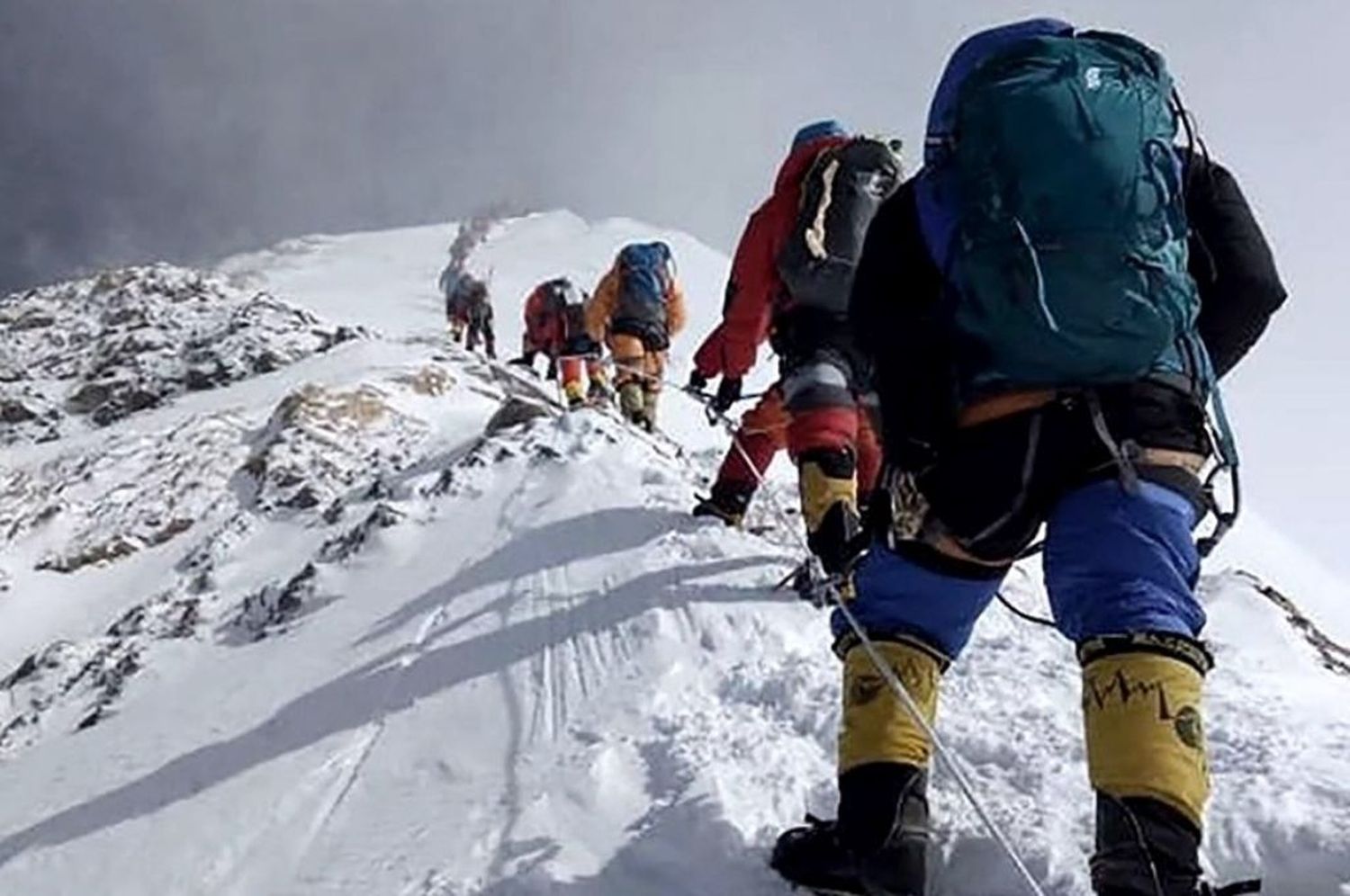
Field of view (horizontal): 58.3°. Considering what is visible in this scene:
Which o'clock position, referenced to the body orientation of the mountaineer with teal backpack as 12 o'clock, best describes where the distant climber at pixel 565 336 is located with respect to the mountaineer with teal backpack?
The distant climber is roughly at 11 o'clock from the mountaineer with teal backpack.

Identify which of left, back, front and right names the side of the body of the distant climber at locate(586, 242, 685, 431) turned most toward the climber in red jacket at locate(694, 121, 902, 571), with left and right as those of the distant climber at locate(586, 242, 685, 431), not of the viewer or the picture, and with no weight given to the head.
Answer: back

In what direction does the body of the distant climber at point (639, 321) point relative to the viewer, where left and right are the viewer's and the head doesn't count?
facing away from the viewer

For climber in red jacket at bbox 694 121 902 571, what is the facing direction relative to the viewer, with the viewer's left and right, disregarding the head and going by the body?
facing away from the viewer and to the left of the viewer

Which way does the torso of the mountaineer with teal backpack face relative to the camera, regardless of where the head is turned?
away from the camera

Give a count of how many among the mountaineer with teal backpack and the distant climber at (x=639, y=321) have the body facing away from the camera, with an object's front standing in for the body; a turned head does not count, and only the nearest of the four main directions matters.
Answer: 2

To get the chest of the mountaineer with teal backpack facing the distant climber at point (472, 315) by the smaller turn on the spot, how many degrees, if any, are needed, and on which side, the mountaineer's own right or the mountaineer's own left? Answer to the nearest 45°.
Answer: approximately 45° to the mountaineer's own left

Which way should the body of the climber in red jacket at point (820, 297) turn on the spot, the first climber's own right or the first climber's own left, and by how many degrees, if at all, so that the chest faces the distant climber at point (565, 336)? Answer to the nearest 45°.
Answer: approximately 45° to the first climber's own right

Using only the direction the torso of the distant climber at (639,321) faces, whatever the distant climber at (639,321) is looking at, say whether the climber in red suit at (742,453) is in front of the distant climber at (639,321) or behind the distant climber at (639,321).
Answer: behind

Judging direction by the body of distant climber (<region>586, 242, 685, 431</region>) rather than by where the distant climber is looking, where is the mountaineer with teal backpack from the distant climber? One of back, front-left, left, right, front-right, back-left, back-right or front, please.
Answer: back
